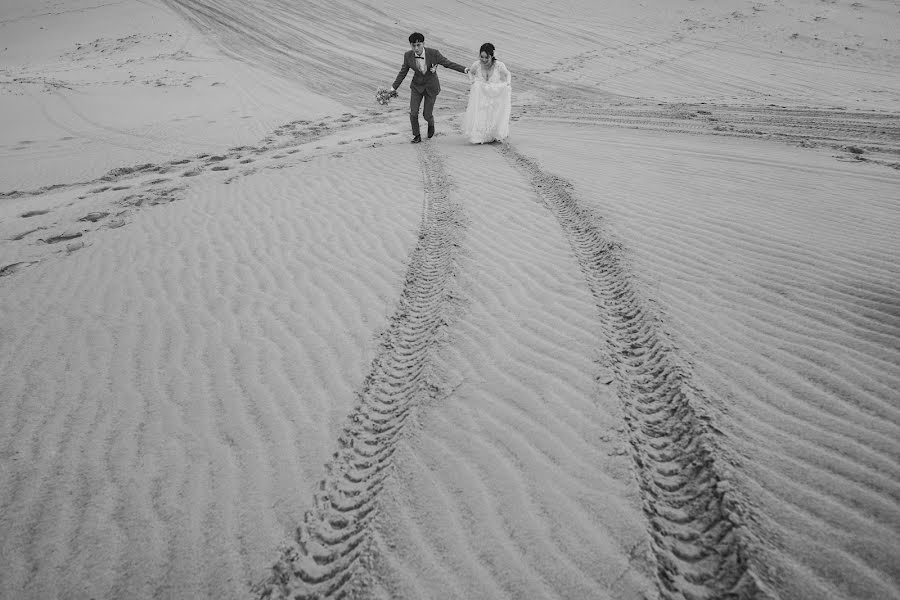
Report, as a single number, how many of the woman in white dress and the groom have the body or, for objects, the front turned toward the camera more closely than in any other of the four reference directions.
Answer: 2

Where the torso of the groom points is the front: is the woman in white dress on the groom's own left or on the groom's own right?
on the groom's own left

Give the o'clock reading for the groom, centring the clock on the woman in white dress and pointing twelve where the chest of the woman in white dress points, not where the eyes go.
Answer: The groom is roughly at 3 o'clock from the woman in white dress.

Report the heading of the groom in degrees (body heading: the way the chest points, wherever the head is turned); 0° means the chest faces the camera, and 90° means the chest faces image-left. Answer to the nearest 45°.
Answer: approximately 0°
